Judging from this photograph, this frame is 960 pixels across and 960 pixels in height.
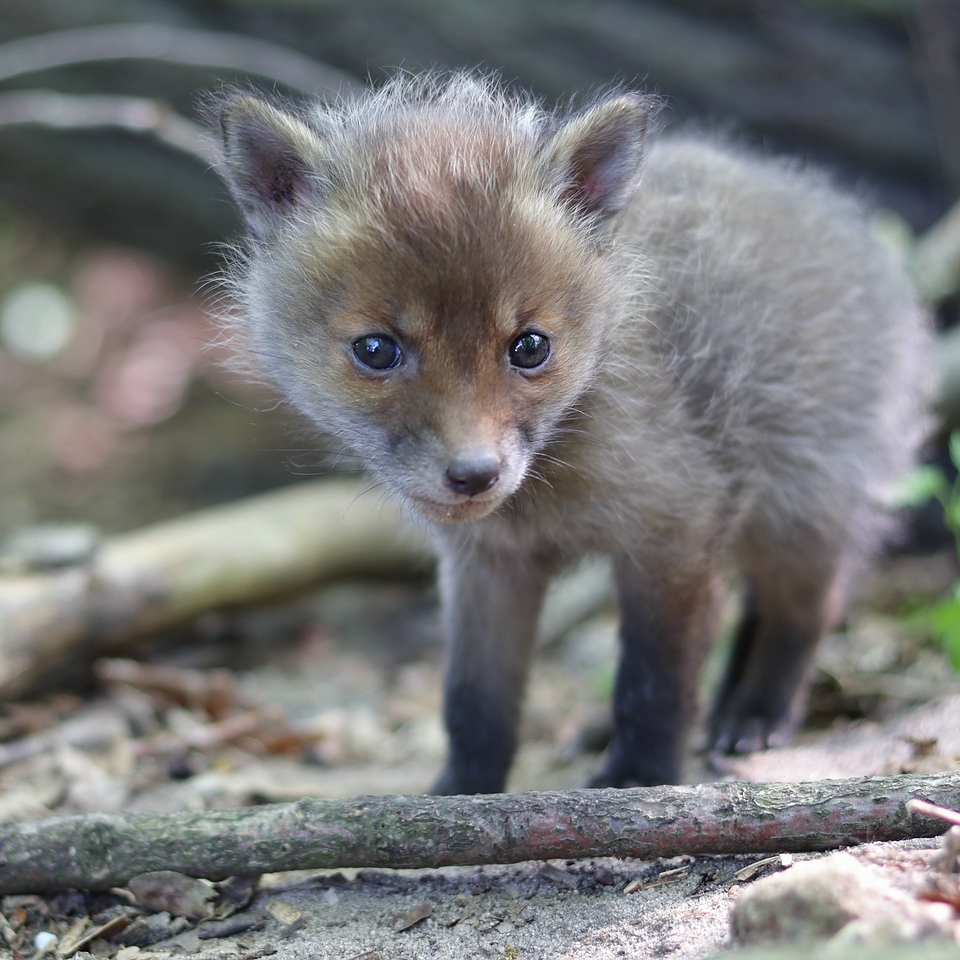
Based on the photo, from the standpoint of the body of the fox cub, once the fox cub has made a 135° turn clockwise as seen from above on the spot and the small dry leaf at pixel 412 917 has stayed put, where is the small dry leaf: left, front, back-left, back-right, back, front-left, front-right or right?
back

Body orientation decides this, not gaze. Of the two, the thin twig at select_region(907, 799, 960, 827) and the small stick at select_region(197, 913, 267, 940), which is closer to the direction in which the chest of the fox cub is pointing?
the small stick

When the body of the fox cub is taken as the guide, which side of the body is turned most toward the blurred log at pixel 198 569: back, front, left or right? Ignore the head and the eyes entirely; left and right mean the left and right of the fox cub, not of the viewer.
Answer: right

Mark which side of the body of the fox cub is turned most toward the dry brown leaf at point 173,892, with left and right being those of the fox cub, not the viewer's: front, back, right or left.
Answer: front

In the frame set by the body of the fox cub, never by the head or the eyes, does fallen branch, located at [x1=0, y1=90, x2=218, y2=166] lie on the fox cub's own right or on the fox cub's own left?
on the fox cub's own right

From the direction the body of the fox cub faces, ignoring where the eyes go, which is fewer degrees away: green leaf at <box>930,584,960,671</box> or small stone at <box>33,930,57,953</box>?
the small stone

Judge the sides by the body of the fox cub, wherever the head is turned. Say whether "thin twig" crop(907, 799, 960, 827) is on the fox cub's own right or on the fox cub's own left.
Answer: on the fox cub's own left

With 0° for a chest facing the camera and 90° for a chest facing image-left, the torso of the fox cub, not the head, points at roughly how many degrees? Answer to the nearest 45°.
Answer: approximately 45°
